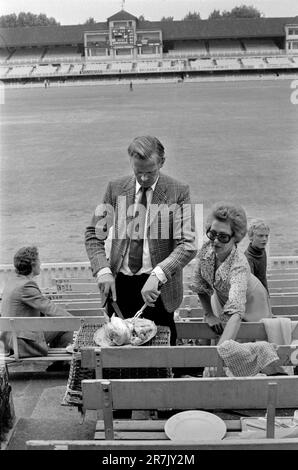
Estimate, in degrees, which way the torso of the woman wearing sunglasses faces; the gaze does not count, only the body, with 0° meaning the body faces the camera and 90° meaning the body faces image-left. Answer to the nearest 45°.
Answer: approximately 45°

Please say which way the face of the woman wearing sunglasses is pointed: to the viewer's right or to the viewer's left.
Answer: to the viewer's left

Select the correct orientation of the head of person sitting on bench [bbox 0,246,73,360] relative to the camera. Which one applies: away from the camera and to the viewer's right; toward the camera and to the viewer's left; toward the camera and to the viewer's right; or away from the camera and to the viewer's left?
away from the camera and to the viewer's right

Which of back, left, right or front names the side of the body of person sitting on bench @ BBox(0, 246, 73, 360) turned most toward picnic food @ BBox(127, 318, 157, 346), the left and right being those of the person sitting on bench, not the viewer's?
right

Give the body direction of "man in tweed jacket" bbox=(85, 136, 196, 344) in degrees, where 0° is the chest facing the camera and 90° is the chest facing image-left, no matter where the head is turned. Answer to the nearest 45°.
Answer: approximately 0°

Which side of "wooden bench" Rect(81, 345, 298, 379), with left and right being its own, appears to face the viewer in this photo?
back

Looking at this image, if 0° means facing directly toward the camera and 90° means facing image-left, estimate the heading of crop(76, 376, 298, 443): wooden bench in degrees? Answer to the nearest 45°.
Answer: approximately 180°
